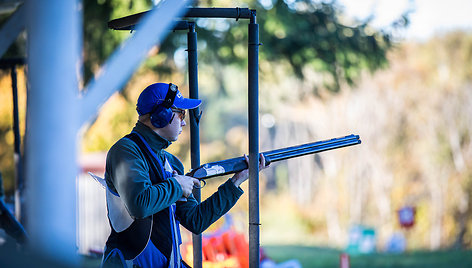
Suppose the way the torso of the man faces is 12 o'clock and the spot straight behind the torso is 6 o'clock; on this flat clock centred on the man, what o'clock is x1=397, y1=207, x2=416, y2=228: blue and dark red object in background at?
The blue and dark red object in background is roughly at 10 o'clock from the man.

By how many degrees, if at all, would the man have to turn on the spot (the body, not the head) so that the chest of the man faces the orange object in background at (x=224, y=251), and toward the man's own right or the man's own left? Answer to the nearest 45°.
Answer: approximately 90° to the man's own left

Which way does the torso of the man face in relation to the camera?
to the viewer's right

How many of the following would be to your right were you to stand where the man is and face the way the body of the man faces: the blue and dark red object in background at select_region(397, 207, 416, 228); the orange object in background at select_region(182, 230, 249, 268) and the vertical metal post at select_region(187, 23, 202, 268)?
0

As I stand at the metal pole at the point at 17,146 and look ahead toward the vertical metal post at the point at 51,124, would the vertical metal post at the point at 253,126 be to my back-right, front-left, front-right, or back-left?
front-left

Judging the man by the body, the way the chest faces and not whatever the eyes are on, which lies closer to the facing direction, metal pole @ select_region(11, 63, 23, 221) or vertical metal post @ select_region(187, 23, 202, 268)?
the vertical metal post

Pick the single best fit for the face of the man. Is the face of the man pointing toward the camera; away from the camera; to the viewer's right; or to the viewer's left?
to the viewer's right
